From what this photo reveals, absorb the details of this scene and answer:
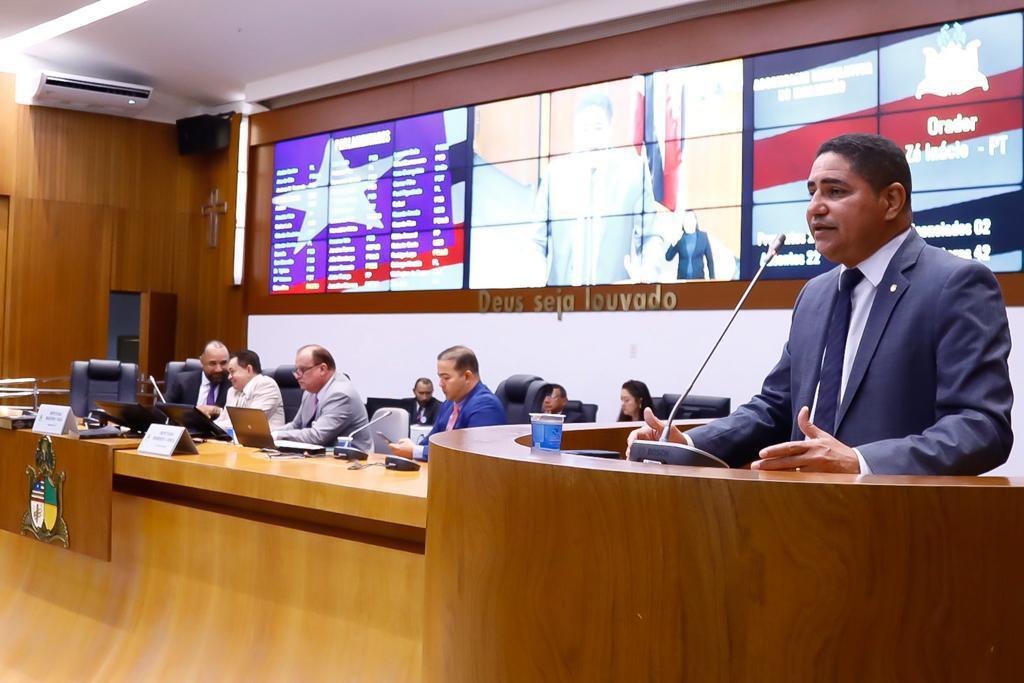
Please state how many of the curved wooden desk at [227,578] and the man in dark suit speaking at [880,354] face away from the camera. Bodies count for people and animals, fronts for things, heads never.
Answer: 0

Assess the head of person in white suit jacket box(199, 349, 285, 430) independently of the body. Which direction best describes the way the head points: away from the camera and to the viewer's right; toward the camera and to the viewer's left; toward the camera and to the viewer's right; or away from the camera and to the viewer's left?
toward the camera and to the viewer's left

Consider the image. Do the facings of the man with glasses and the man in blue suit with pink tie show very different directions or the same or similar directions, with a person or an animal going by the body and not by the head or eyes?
same or similar directions

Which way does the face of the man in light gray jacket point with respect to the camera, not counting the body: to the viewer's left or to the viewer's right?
to the viewer's left

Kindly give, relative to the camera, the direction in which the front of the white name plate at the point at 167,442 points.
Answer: facing the viewer and to the left of the viewer

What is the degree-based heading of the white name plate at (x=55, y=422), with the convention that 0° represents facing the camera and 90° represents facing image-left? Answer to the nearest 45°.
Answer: approximately 45°

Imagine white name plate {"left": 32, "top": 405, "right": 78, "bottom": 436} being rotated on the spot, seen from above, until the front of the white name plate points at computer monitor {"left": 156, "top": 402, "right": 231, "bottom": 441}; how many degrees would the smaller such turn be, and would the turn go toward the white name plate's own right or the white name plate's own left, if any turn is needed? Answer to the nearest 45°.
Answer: approximately 135° to the white name plate's own left

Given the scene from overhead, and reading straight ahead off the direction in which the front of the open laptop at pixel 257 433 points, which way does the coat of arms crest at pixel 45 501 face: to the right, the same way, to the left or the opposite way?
the opposite way

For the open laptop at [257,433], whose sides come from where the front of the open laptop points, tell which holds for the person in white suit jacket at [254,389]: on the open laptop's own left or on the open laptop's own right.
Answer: on the open laptop's own left

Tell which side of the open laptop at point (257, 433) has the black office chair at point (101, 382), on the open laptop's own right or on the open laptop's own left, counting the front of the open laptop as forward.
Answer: on the open laptop's own left

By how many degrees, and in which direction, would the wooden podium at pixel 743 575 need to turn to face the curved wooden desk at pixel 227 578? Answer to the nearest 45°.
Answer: approximately 90° to its right
